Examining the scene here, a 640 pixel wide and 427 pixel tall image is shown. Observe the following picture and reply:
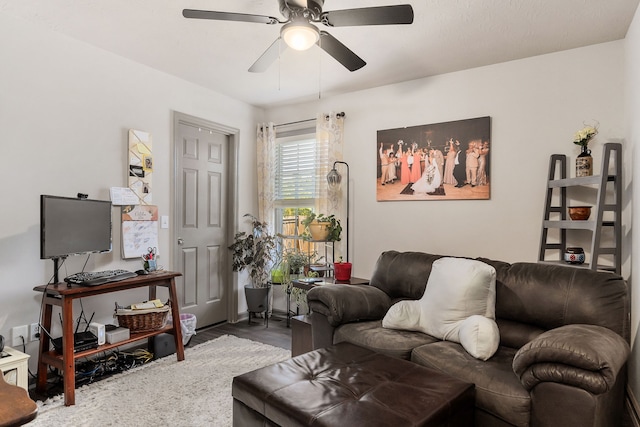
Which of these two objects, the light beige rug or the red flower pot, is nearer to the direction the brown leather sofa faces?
the light beige rug

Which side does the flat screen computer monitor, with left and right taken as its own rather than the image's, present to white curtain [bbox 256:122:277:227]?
left

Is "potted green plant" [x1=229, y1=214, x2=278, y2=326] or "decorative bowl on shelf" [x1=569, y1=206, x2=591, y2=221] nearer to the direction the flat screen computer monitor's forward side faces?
the decorative bowl on shelf

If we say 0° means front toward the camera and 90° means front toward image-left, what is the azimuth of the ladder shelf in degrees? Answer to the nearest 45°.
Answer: approximately 45°

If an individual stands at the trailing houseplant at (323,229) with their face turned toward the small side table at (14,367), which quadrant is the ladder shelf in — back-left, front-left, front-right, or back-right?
back-left

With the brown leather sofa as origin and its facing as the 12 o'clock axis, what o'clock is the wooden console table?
The wooden console table is roughly at 1 o'clock from the brown leather sofa.

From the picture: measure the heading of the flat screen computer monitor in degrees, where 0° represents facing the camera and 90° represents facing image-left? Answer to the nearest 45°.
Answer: approximately 315°
